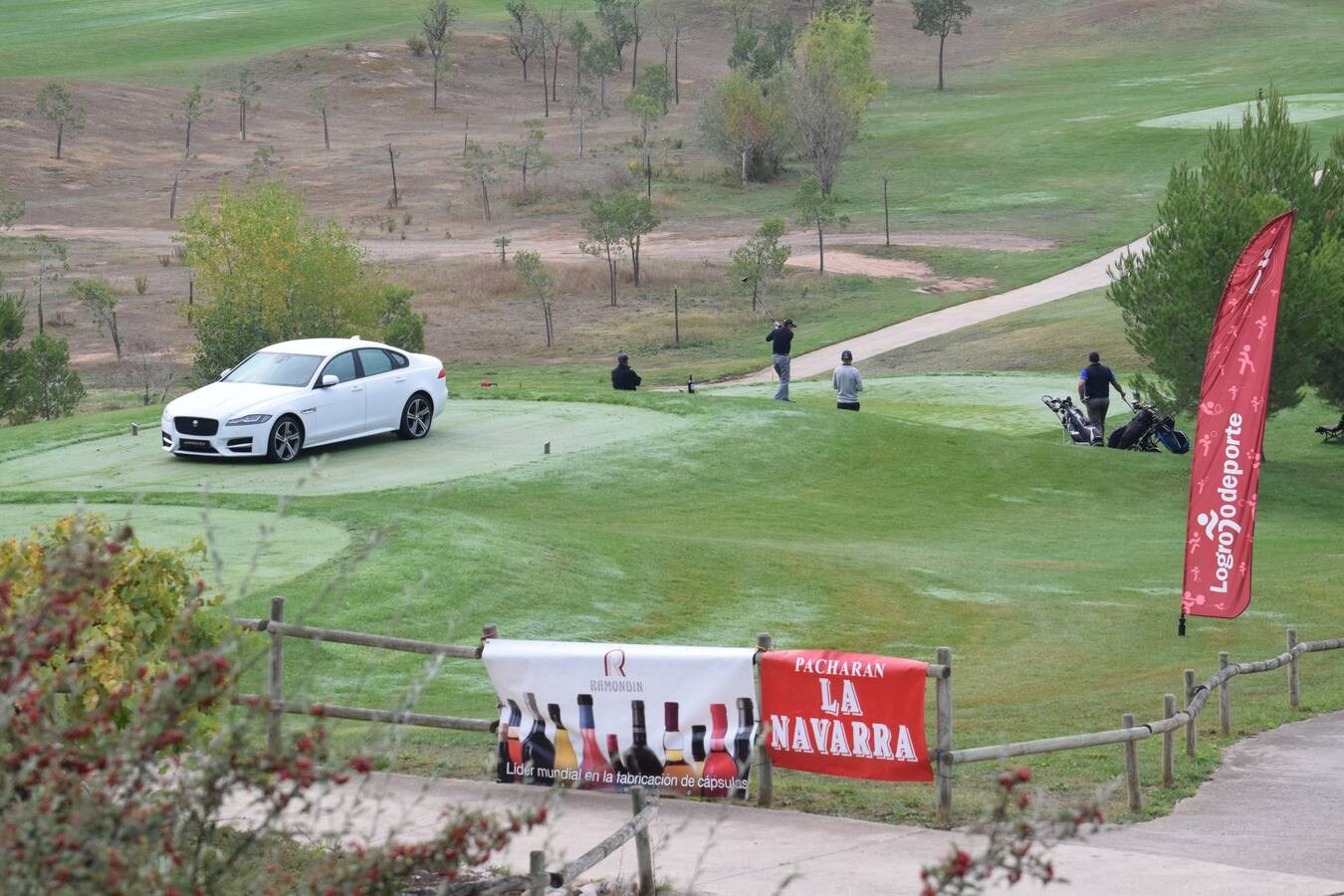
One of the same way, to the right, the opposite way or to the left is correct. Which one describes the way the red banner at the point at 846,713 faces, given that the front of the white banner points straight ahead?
the same way

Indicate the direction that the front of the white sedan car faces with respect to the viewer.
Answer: facing the viewer and to the left of the viewer

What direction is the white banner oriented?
toward the camera

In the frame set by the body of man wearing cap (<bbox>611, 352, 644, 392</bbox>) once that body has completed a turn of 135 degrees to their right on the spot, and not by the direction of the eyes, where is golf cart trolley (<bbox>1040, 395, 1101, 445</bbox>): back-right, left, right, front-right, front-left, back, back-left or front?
front-left

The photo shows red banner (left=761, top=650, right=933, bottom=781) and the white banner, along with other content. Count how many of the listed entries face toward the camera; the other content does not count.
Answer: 2

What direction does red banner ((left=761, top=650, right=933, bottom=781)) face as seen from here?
toward the camera

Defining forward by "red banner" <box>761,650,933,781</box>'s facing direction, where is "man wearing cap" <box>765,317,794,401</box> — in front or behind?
behind

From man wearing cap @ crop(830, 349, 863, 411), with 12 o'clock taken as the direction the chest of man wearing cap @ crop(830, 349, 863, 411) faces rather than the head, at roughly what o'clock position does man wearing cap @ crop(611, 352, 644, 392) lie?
man wearing cap @ crop(611, 352, 644, 392) is roughly at 9 o'clock from man wearing cap @ crop(830, 349, 863, 411).

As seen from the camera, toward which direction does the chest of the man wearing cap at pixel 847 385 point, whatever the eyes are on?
away from the camera

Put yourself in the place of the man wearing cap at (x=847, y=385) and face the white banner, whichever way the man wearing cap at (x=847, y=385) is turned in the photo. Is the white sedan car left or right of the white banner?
right

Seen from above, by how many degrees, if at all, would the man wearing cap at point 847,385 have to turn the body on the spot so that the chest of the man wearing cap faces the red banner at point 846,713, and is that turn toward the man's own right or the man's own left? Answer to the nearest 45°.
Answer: approximately 180°

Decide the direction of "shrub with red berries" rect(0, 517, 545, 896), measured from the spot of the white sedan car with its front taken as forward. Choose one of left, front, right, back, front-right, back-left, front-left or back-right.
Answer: front-left

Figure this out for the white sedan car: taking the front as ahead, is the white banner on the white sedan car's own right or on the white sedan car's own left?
on the white sedan car's own left

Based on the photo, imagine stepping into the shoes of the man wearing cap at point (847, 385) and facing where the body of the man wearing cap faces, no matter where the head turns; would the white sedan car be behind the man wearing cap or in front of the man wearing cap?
behind

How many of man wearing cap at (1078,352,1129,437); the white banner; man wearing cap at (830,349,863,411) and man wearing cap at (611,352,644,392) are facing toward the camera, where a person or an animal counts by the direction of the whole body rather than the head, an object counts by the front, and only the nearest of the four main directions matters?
1

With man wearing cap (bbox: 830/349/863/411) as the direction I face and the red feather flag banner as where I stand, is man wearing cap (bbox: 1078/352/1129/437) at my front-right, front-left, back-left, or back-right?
front-right

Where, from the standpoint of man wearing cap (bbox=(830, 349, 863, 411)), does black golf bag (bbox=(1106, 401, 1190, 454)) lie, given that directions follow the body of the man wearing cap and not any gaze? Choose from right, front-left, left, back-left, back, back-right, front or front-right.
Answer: right
